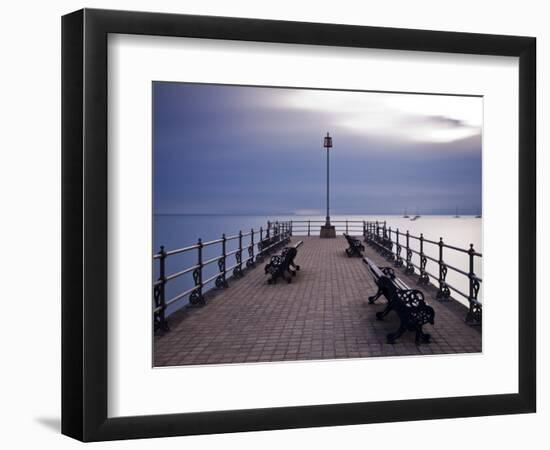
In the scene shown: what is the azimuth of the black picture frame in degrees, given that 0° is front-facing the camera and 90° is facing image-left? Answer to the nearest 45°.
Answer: approximately 315°
